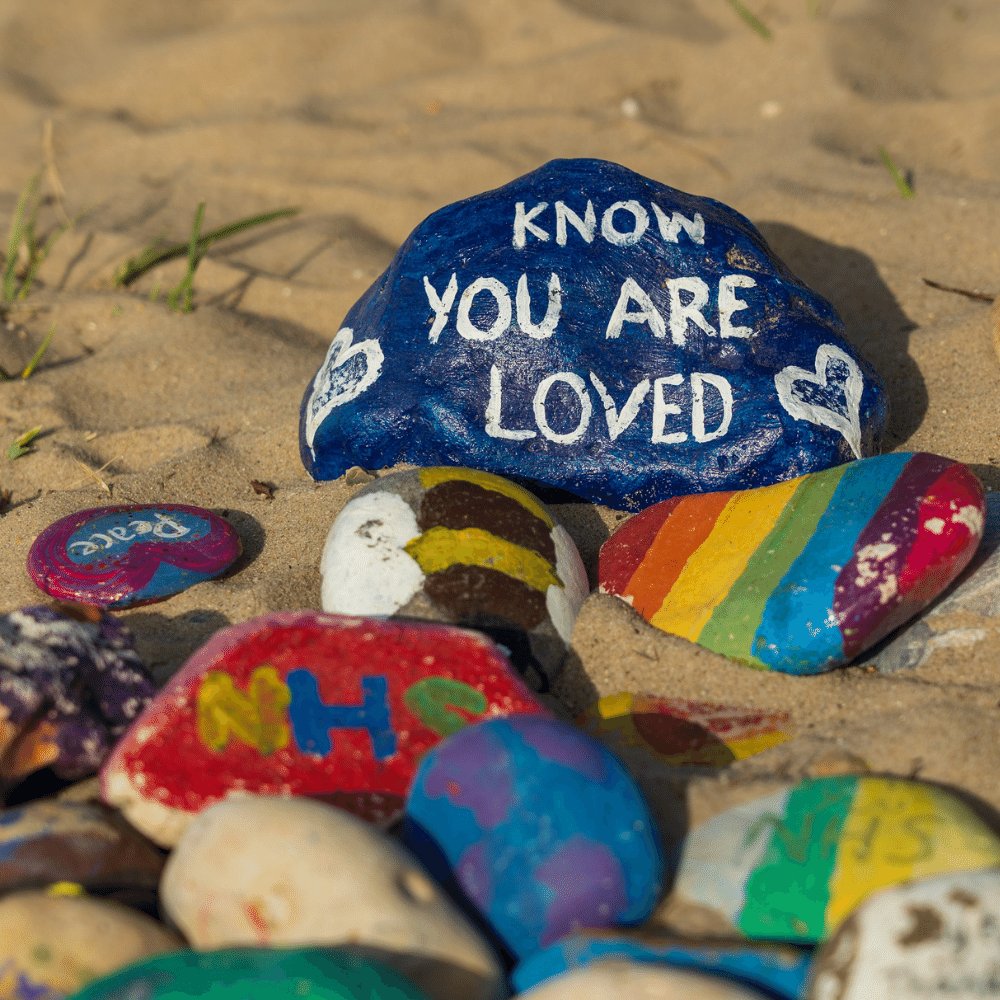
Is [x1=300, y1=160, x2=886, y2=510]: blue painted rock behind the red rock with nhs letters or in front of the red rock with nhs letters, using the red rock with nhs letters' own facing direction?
behind

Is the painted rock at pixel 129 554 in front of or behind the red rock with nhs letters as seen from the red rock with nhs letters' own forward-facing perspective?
behind

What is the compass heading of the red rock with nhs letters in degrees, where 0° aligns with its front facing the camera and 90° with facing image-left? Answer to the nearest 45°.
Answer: approximately 0°

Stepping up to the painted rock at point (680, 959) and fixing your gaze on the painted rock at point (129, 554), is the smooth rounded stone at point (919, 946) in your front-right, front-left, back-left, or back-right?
back-right

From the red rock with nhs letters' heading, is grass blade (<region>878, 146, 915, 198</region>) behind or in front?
behind

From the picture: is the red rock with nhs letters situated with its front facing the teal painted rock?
yes

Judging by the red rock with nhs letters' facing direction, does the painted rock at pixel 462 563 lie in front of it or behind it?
behind
